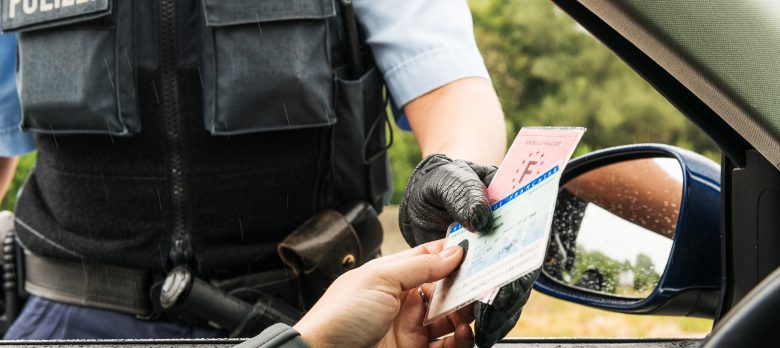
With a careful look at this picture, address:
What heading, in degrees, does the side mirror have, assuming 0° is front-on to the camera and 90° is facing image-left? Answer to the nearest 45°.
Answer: approximately 45°

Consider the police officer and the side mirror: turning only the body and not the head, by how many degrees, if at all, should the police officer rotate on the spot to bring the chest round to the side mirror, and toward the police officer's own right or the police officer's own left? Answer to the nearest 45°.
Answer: approximately 45° to the police officer's own left

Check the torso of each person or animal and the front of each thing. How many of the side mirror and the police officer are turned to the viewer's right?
0

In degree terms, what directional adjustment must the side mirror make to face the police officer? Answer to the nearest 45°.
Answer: approximately 45° to its right

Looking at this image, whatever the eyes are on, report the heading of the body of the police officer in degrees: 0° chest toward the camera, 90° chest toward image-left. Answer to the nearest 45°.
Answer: approximately 0°
